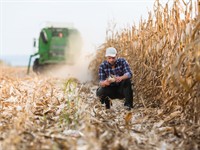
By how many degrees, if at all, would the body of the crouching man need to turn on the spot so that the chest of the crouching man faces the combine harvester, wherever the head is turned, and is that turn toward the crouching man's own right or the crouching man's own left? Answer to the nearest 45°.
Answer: approximately 180°

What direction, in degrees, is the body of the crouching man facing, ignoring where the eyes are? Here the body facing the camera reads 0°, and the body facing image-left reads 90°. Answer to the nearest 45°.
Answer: approximately 0°
